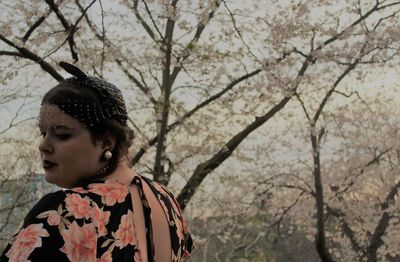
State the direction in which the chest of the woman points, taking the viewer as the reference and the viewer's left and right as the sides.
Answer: facing away from the viewer and to the left of the viewer

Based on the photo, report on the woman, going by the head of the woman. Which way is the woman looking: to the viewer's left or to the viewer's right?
to the viewer's left
